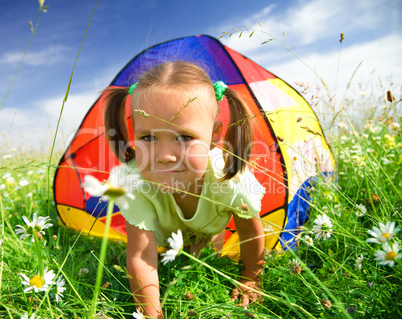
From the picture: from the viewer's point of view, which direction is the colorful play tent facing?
toward the camera

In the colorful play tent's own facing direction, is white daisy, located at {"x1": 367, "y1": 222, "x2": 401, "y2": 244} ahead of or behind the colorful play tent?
ahead

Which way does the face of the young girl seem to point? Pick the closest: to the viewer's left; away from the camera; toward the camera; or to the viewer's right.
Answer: toward the camera
